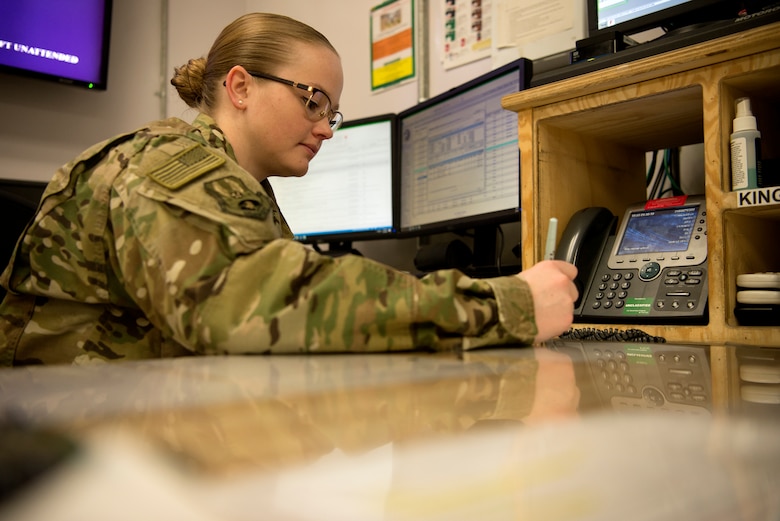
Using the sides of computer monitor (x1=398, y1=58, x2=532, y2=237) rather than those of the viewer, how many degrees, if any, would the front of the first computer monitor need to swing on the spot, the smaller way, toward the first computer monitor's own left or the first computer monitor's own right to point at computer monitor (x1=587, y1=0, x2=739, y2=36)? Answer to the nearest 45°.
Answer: approximately 90° to the first computer monitor's own left

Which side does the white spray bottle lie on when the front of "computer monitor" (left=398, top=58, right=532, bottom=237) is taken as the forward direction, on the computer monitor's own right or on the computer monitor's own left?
on the computer monitor's own left

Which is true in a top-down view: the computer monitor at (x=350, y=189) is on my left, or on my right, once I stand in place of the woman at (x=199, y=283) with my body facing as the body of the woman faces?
on my left

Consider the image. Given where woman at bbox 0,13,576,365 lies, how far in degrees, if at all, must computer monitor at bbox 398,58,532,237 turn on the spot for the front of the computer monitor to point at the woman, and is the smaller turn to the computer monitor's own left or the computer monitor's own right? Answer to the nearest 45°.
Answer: approximately 45° to the computer monitor's own left

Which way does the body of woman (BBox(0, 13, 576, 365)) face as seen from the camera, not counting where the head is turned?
to the viewer's right

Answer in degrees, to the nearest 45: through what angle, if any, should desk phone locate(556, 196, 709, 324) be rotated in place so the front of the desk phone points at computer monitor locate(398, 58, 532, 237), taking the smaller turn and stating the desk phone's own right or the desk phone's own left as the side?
approximately 135° to the desk phone's own right

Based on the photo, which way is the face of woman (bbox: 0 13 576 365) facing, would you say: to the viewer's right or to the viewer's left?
to the viewer's right
